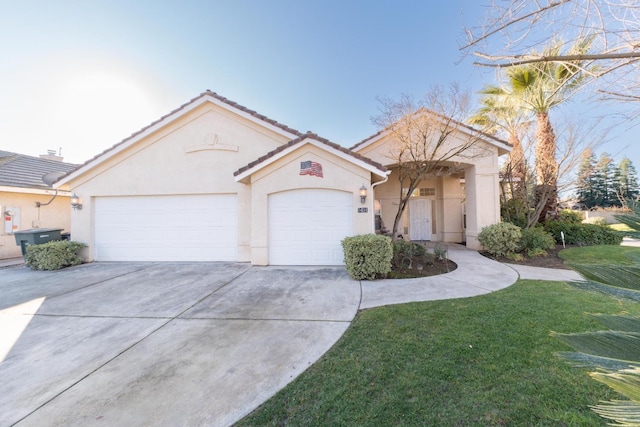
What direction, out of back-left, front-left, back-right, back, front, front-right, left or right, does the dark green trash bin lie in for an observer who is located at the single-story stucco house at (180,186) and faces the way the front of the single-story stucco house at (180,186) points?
right

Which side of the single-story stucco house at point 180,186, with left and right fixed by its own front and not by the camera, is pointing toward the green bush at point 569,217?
left

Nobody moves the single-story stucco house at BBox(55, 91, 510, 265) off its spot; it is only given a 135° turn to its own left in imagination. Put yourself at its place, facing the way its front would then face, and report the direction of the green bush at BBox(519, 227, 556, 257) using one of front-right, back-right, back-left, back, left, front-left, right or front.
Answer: front-right

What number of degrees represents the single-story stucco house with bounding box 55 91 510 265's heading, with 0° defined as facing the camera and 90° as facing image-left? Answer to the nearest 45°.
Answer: approximately 0°

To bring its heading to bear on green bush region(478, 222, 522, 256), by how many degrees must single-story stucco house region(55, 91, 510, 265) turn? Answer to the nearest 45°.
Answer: approximately 90° to its left

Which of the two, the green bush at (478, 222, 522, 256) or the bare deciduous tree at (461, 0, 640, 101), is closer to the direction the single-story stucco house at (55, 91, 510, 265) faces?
the bare deciduous tree

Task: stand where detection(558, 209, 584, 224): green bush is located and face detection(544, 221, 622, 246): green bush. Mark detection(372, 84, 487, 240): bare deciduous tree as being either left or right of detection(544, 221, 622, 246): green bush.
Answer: right

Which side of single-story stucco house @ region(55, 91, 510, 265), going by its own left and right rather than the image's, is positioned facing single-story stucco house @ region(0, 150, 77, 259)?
right

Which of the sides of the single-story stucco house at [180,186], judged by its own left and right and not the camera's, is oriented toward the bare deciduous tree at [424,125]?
left

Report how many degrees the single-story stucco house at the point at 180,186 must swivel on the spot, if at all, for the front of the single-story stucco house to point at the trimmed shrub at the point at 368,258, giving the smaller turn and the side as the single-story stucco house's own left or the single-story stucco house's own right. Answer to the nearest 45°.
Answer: approximately 45° to the single-story stucco house's own left

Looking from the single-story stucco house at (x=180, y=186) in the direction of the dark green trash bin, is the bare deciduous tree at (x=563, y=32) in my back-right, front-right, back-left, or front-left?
back-left

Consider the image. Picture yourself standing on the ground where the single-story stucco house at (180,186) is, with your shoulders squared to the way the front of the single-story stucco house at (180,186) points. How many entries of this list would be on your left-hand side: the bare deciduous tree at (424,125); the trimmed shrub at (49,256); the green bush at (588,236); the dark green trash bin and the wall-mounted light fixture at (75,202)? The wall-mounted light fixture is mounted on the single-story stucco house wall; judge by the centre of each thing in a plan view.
2
